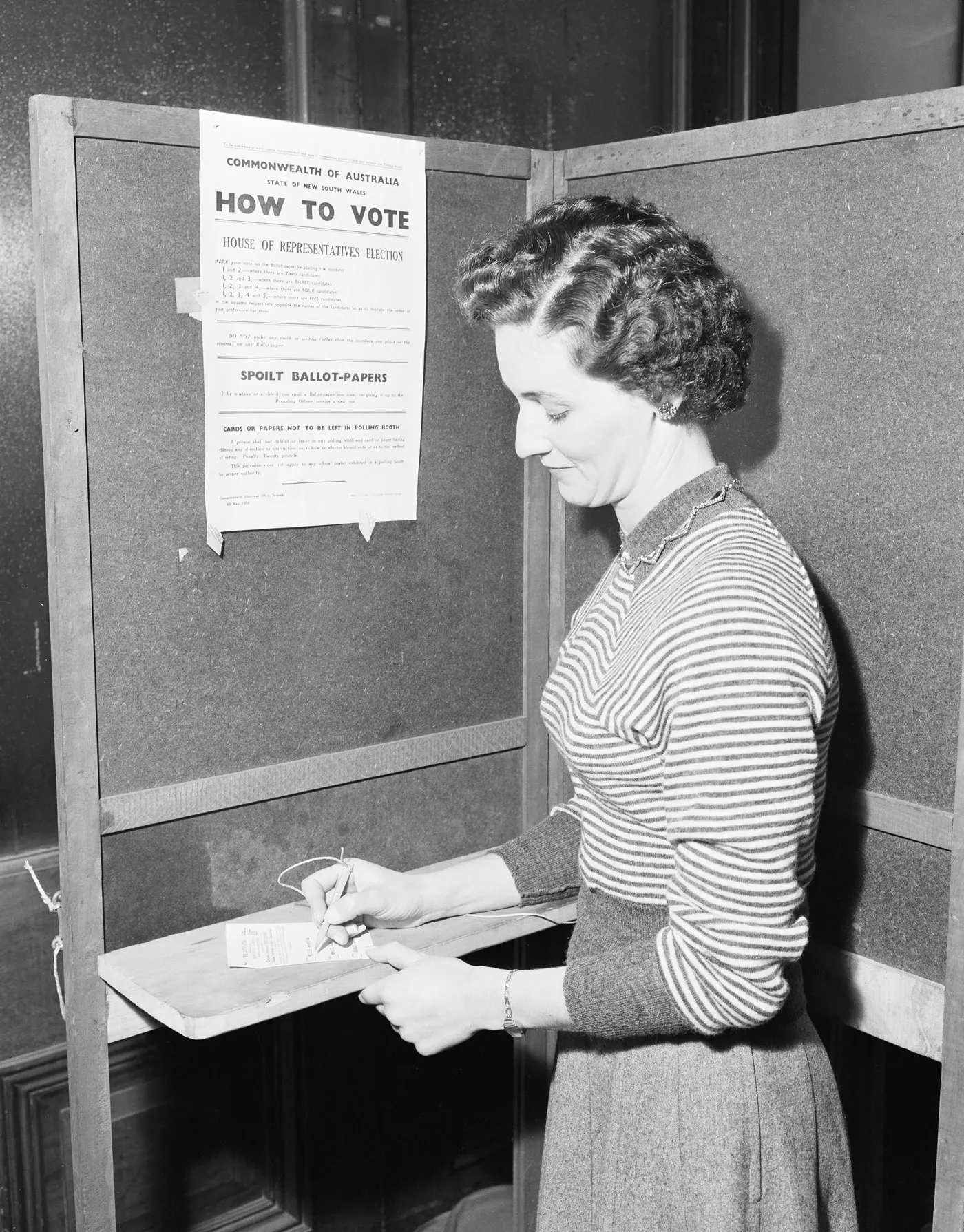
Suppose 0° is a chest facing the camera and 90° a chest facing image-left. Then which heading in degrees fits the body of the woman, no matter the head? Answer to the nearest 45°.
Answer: approximately 90°

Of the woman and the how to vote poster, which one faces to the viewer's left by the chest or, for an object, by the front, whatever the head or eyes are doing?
the woman

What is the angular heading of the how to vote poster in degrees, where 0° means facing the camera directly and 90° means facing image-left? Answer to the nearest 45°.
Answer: approximately 315°

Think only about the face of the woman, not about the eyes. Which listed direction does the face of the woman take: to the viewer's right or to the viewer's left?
to the viewer's left

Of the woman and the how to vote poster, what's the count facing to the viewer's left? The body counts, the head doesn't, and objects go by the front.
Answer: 1

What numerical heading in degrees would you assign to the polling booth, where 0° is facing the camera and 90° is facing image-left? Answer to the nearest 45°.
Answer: approximately 315°
